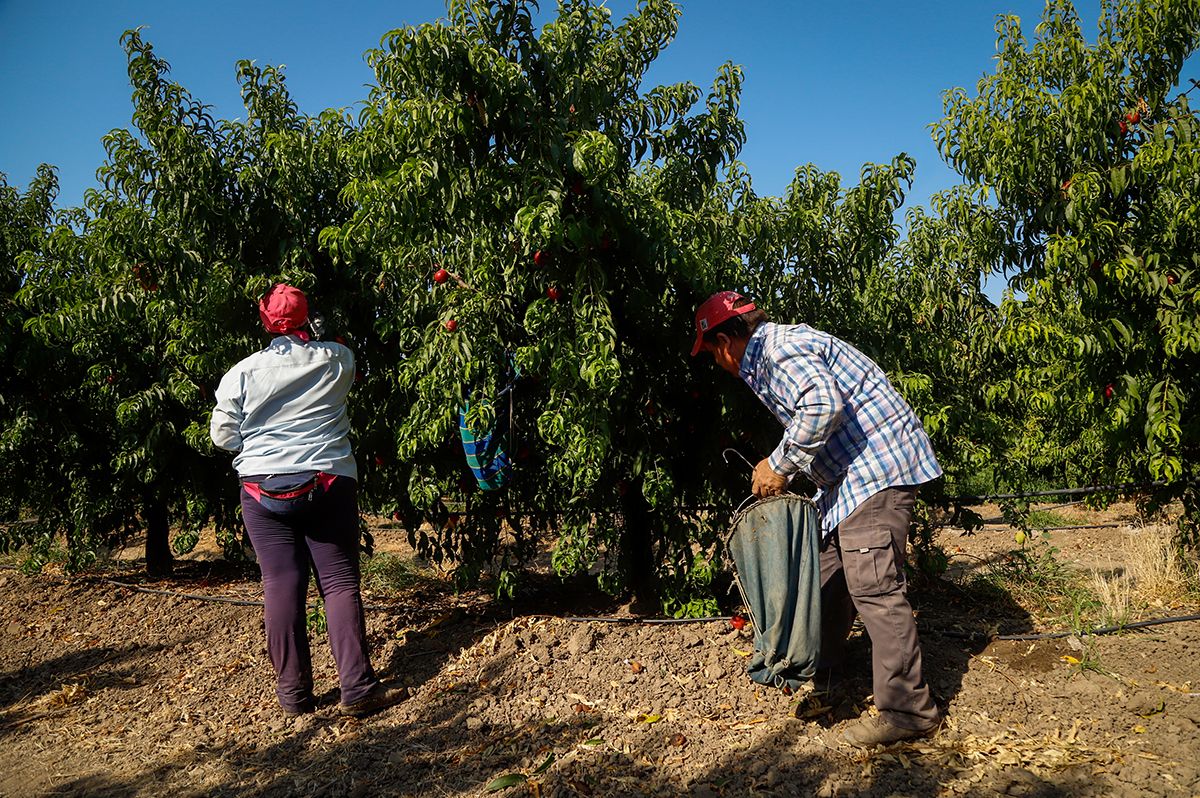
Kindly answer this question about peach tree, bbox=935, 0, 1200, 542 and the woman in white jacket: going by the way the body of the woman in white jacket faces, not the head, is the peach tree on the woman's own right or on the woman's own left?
on the woman's own right

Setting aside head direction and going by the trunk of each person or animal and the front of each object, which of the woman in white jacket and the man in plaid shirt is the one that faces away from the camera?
the woman in white jacket

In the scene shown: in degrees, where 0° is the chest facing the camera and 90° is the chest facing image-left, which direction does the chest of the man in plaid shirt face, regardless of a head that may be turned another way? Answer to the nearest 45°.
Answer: approximately 90°

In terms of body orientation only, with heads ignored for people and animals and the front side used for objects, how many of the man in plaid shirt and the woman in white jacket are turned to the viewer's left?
1

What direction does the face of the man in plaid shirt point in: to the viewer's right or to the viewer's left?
to the viewer's left

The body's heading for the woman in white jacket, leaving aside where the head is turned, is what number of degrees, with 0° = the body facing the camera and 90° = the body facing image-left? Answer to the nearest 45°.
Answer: approximately 180°
